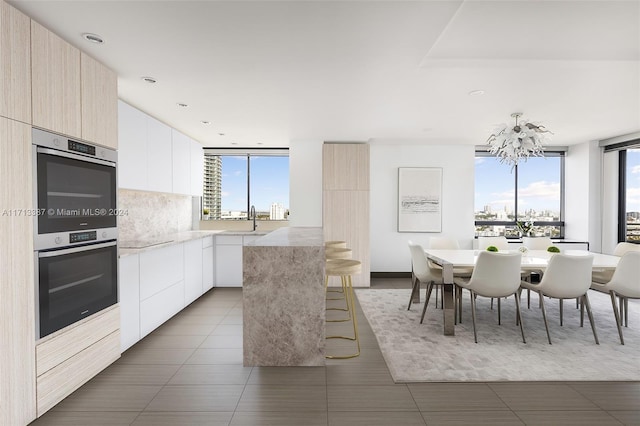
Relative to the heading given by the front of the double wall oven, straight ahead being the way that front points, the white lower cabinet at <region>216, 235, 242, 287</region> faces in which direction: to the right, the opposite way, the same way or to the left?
to the right

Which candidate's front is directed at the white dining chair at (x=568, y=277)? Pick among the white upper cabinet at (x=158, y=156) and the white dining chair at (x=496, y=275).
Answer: the white upper cabinet

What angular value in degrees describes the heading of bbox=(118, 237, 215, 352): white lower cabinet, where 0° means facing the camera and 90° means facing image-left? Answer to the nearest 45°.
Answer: approximately 315°

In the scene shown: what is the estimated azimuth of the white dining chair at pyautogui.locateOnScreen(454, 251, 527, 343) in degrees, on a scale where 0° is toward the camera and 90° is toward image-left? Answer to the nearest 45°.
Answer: approximately 135°

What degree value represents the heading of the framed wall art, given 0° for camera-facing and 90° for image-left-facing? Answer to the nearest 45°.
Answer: approximately 0°

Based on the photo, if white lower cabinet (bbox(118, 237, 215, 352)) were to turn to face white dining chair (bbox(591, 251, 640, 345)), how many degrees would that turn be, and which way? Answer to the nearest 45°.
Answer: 0° — it already faces it

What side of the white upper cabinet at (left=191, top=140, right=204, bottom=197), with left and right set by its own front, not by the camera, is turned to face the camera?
right
